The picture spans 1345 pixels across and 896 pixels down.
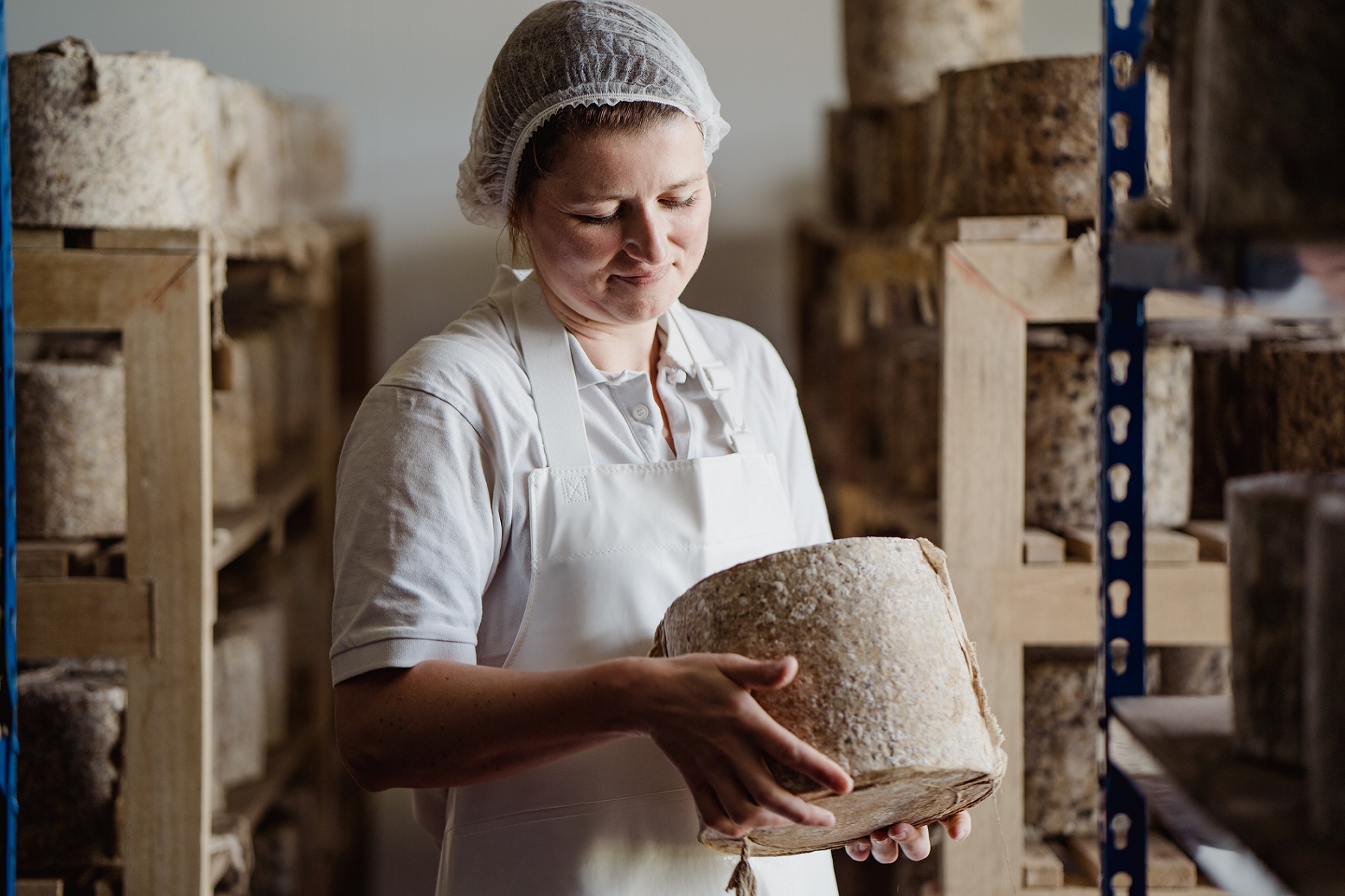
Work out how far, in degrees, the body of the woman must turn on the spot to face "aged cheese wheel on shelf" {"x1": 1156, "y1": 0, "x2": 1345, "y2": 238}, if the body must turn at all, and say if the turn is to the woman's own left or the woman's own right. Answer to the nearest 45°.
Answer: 0° — they already face it

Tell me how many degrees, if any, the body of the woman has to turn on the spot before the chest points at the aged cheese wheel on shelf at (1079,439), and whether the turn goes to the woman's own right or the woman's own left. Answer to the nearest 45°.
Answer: approximately 90° to the woman's own left

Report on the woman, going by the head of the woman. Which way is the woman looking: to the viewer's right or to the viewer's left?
to the viewer's right

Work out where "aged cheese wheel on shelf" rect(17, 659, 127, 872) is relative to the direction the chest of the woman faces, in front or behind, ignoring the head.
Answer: behind

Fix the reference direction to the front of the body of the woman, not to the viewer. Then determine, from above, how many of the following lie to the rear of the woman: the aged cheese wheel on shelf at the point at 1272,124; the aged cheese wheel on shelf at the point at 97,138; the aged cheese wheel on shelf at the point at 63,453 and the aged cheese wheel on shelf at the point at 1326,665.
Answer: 2

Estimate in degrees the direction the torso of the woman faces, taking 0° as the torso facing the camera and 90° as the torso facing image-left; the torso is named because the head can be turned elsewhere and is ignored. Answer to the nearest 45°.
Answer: approximately 315°

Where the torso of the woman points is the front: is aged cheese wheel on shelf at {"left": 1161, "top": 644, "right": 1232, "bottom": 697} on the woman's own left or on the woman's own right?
on the woman's own left

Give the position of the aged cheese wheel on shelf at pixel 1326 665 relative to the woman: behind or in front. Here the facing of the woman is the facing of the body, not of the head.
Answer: in front

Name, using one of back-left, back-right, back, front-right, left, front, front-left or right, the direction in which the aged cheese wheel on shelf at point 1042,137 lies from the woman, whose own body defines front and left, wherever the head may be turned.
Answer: left

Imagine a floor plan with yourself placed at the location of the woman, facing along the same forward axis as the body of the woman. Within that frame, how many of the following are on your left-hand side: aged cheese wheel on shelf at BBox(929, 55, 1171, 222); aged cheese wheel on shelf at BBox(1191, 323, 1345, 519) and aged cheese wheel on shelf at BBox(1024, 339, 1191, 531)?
3

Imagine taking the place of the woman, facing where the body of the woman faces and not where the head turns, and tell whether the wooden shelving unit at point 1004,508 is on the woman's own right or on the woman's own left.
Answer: on the woman's own left
